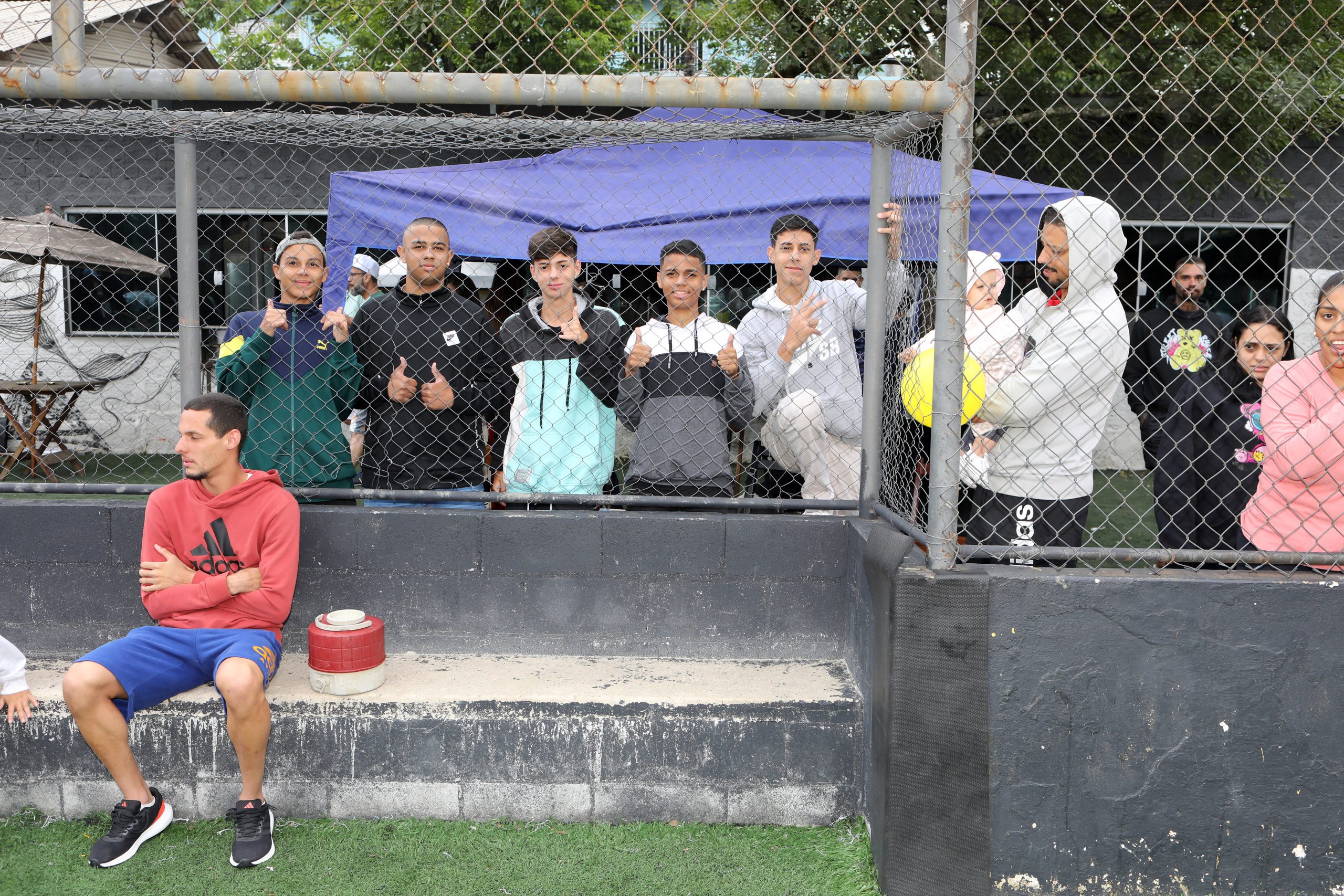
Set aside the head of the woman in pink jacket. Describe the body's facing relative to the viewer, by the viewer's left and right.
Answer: facing the viewer

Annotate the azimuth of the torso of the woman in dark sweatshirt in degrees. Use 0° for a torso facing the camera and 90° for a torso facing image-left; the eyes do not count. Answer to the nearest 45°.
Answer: approximately 315°

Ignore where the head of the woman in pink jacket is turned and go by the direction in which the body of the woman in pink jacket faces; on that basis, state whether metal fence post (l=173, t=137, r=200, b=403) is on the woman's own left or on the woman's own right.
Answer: on the woman's own right

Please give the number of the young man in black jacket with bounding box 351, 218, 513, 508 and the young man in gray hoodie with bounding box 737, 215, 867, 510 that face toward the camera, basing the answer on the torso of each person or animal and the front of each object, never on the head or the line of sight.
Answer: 2

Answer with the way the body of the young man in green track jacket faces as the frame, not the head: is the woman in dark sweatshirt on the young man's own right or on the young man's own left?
on the young man's own left

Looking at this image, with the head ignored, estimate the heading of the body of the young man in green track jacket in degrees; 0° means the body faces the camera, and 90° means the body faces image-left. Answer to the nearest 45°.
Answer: approximately 0°

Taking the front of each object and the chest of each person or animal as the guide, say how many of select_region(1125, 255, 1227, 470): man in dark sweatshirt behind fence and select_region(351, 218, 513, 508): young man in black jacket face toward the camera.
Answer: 2

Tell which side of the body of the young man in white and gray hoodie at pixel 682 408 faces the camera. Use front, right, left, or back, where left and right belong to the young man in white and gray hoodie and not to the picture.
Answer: front
